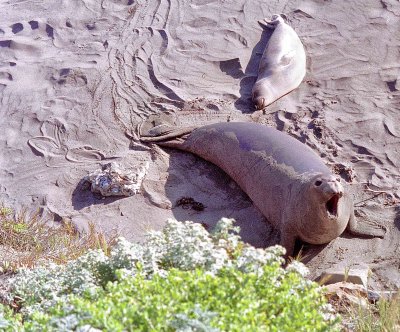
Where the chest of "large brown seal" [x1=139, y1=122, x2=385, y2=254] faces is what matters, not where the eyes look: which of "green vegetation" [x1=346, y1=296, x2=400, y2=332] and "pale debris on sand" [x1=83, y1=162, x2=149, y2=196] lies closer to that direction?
the green vegetation

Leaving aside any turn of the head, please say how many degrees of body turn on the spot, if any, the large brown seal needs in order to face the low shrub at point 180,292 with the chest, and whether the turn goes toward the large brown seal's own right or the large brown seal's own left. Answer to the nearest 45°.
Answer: approximately 45° to the large brown seal's own right

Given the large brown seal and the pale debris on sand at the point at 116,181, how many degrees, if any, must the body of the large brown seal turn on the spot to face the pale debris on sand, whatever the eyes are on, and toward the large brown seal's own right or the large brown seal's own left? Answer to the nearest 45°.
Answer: approximately 135° to the large brown seal's own right

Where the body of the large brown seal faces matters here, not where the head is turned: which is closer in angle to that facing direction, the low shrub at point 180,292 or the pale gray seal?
the low shrub

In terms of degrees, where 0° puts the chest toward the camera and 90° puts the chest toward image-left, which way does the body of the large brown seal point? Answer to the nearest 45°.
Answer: approximately 315°

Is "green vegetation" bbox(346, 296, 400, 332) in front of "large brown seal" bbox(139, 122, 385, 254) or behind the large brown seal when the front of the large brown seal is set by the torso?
in front
